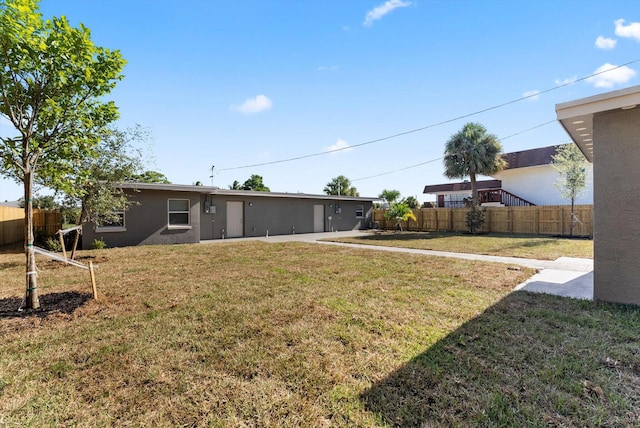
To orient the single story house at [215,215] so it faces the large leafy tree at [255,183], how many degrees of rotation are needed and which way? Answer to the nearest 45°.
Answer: approximately 135° to its left

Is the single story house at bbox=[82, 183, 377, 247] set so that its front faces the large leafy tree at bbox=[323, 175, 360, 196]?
no

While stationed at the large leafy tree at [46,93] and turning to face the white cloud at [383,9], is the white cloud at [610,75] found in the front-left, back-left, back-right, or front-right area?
front-right

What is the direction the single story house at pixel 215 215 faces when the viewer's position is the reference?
facing the viewer and to the right of the viewer

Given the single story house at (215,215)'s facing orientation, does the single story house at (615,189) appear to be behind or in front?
in front

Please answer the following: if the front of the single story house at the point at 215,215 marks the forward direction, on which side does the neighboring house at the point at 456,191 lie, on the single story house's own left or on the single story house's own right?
on the single story house's own left

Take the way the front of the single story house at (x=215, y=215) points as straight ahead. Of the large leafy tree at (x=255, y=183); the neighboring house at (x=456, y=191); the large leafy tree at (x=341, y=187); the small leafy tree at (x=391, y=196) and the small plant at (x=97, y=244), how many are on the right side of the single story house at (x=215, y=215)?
1

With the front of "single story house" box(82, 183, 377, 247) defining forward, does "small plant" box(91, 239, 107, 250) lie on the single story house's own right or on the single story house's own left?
on the single story house's own right

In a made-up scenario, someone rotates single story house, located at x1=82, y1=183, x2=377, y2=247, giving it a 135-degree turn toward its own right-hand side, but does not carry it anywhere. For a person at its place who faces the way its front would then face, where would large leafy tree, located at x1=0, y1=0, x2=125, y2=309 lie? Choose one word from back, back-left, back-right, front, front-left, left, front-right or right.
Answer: left

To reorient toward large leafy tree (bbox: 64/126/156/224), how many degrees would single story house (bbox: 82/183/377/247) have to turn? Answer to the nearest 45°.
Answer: approximately 45° to its right

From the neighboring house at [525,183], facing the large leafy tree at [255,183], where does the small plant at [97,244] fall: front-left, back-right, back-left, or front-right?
front-left

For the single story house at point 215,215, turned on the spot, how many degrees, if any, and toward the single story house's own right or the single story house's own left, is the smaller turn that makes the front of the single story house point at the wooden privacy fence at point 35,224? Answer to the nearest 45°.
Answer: approximately 135° to the single story house's own right
